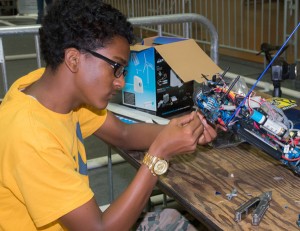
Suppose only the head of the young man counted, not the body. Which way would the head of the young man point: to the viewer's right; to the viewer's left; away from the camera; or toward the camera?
to the viewer's right

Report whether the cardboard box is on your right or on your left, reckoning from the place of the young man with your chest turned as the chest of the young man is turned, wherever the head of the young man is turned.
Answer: on your left

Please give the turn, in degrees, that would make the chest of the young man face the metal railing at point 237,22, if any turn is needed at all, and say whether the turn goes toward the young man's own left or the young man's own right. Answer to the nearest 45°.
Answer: approximately 90° to the young man's own left

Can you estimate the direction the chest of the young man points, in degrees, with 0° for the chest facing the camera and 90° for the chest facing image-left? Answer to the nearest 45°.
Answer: approximately 270°

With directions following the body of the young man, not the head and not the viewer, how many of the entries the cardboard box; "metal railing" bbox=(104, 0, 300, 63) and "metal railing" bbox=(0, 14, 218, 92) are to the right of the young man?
0

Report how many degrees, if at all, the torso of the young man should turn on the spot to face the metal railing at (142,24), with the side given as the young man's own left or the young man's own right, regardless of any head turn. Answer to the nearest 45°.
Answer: approximately 90° to the young man's own left

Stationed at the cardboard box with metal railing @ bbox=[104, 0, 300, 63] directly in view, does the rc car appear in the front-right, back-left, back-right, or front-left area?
back-right

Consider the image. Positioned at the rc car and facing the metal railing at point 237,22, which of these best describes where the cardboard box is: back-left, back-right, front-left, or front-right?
front-left
